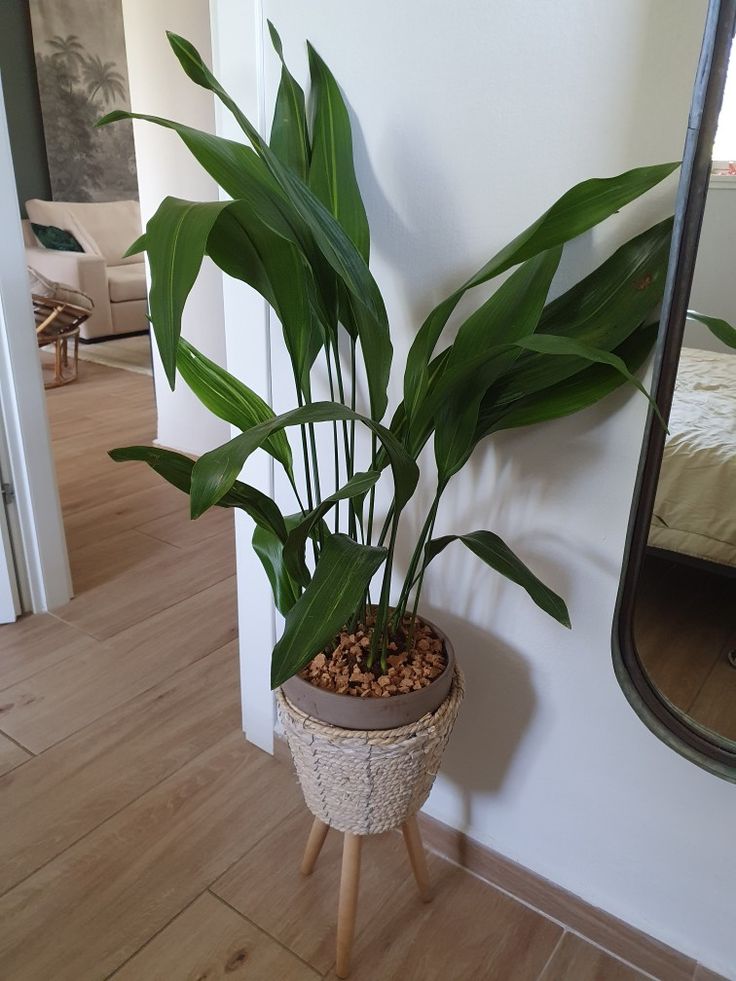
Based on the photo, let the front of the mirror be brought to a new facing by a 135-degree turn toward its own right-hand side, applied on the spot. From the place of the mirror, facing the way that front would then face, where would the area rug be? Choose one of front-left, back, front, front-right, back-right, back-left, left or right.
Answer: front-left

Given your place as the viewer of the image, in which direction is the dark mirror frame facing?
facing the viewer and to the left of the viewer

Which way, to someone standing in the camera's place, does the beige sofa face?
facing the viewer and to the right of the viewer

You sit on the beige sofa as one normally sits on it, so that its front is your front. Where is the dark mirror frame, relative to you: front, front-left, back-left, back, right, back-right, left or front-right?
front-right

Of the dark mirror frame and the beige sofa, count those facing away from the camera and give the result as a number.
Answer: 0

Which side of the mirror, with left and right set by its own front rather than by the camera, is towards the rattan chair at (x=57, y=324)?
right

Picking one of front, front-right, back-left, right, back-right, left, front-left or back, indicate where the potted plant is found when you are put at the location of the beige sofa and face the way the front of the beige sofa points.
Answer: front-right

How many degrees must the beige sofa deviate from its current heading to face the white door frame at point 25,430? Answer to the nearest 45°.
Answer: approximately 45° to its right

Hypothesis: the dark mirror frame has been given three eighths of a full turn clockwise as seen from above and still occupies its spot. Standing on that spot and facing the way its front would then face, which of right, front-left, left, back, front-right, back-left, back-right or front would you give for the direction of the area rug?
front-left

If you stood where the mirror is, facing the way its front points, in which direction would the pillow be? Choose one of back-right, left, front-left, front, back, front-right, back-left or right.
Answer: right
